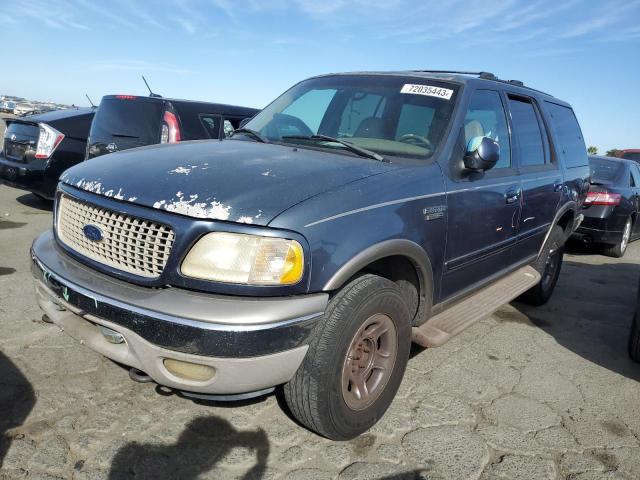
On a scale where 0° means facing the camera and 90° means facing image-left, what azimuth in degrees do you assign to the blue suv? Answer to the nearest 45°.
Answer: approximately 45°

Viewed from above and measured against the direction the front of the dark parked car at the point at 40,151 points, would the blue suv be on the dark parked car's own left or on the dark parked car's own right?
on the dark parked car's own right

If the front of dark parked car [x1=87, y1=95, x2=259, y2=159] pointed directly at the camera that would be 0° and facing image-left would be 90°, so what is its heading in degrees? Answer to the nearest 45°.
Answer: approximately 225°

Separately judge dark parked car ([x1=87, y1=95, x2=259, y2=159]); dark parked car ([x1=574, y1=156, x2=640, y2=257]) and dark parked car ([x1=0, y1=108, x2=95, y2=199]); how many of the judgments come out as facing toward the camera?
0

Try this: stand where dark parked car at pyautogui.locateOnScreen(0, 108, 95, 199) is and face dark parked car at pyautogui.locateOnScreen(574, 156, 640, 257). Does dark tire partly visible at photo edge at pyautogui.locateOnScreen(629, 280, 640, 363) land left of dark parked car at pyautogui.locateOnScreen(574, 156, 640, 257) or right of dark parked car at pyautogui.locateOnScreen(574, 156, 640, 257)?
right

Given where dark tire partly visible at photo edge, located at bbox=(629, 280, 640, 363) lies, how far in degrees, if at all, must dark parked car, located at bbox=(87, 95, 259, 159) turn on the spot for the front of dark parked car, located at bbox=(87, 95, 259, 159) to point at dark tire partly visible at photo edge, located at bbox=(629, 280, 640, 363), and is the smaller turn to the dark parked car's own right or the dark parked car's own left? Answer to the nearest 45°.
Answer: approximately 90° to the dark parked car's own right

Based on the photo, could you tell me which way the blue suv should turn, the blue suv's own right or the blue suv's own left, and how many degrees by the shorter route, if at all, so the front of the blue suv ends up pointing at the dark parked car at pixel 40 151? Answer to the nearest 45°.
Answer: approximately 90° to the blue suv's own right

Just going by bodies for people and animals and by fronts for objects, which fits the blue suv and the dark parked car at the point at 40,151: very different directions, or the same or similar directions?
very different directions

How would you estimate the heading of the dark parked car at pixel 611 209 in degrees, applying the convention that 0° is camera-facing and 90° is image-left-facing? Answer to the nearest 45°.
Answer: approximately 225°

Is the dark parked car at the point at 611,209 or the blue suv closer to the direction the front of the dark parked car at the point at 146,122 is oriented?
the dark parked car

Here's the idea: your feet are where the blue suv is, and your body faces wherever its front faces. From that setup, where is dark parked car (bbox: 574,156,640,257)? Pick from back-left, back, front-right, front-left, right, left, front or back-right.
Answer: back

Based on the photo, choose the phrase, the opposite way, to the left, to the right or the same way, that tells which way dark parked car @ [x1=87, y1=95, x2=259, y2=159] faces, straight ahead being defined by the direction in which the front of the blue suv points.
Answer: the opposite way
